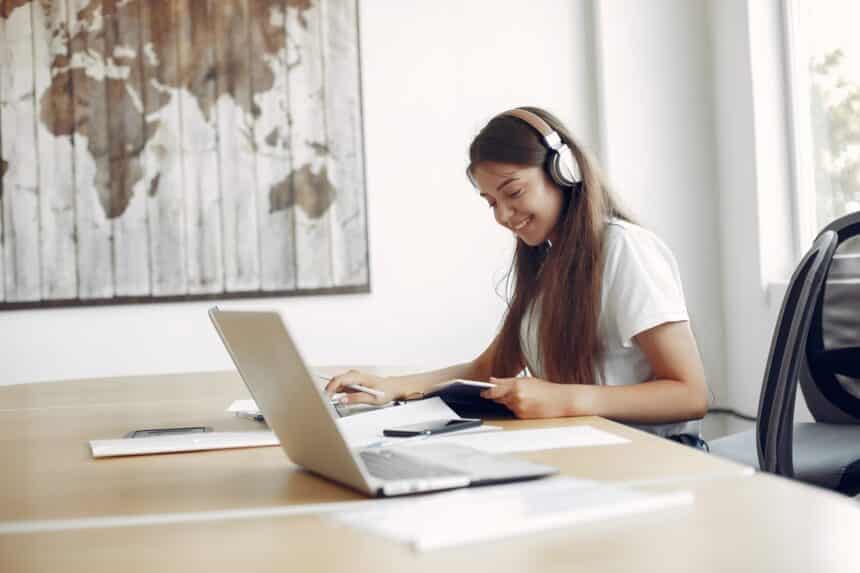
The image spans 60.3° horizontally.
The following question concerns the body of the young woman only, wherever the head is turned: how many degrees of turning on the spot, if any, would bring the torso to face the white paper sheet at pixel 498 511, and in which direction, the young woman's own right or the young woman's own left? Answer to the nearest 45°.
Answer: approximately 45° to the young woman's own left

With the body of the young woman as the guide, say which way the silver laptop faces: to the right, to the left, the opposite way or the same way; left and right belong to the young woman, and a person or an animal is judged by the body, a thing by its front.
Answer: the opposite way

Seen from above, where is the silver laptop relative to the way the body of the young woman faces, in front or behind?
in front

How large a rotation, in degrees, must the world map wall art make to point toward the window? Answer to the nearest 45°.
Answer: approximately 90° to its left

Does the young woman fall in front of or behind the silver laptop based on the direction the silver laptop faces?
in front

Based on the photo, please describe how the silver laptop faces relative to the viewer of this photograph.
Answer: facing away from the viewer and to the right of the viewer

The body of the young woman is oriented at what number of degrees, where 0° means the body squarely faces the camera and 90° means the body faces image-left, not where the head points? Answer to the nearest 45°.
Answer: approximately 45°

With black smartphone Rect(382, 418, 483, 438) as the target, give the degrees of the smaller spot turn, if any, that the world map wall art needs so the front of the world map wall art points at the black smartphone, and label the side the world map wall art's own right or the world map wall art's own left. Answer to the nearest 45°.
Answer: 0° — it already faces it

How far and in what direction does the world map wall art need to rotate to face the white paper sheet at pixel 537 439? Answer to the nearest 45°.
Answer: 0° — it already faces it
